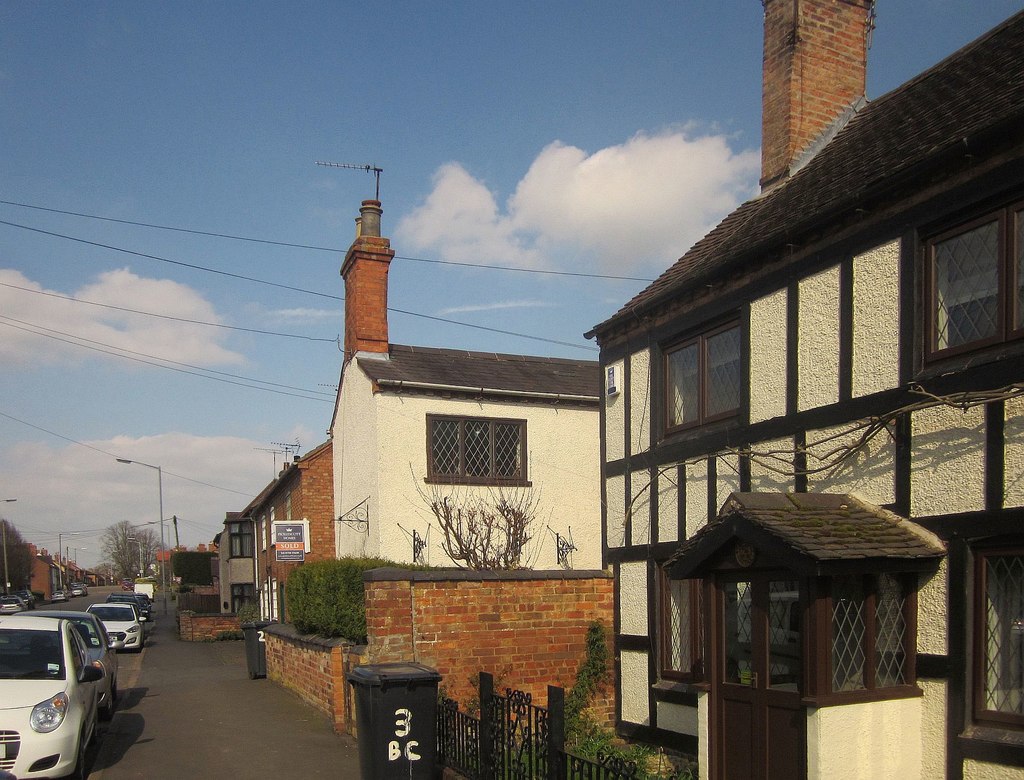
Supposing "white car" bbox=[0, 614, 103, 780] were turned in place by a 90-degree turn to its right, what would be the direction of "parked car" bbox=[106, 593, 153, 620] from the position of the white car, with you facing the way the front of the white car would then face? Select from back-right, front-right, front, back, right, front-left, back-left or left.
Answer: right

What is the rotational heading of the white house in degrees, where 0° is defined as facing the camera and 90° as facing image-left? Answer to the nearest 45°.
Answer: approximately 0°

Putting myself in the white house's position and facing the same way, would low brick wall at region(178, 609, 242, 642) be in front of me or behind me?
behind

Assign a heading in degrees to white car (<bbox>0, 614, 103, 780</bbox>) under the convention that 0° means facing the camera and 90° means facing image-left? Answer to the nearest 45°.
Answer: approximately 0°

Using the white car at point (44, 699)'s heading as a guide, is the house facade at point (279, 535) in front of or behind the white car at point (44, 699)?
behind

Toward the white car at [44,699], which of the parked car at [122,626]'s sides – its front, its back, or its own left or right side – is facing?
front

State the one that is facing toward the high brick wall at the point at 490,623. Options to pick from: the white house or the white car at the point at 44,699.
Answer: the white house

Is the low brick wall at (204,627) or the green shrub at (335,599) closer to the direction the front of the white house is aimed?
the green shrub

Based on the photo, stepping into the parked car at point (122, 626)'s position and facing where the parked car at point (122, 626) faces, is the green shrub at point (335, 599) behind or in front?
in front
